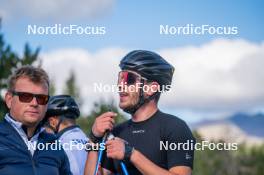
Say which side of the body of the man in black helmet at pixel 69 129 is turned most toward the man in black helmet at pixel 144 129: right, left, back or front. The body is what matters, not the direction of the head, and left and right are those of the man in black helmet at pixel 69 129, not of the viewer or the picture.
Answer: back

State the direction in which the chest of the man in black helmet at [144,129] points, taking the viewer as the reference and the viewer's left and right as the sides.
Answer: facing the viewer and to the left of the viewer

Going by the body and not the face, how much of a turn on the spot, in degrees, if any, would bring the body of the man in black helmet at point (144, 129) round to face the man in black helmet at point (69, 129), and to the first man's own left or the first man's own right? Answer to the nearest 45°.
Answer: approximately 90° to the first man's own right

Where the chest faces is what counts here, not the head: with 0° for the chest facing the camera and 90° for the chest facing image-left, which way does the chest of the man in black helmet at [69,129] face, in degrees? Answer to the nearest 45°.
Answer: approximately 135°

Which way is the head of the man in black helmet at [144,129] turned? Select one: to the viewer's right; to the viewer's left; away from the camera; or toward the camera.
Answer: to the viewer's left
